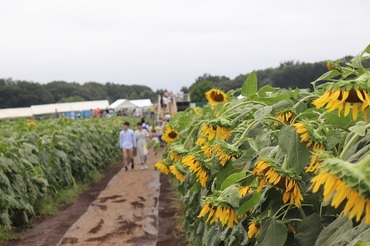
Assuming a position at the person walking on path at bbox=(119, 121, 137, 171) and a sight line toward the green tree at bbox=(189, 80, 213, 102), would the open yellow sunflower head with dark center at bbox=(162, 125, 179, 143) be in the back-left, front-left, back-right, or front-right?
back-right

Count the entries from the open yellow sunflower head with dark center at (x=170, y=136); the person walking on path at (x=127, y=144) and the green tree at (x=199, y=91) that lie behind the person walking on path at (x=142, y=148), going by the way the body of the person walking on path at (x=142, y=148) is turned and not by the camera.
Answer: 1

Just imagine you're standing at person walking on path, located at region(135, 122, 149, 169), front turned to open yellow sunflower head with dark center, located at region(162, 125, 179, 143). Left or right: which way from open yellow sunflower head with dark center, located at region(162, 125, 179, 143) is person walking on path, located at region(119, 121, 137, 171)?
right

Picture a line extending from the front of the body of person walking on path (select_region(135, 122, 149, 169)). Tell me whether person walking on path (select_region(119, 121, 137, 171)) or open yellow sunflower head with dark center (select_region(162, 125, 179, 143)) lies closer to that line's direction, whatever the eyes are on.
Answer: the open yellow sunflower head with dark center

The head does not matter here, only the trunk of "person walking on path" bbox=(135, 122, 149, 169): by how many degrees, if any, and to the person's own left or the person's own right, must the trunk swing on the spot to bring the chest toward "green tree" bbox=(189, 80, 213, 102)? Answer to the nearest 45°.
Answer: approximately 180°

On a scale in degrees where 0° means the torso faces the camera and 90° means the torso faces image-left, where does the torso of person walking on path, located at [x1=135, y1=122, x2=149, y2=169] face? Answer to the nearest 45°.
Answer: approximately 0°

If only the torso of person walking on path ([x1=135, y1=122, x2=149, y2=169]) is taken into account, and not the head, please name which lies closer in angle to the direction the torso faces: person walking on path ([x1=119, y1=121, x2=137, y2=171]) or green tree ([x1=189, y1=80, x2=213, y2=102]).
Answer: the person walking on path

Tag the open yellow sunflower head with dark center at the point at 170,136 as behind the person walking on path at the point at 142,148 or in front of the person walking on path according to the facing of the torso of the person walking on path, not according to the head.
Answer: in front

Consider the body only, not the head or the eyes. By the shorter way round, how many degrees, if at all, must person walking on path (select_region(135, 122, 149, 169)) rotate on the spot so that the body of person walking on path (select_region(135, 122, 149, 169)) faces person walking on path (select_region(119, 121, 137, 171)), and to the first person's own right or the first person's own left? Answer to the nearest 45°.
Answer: approximately 45° to the first person's own right
